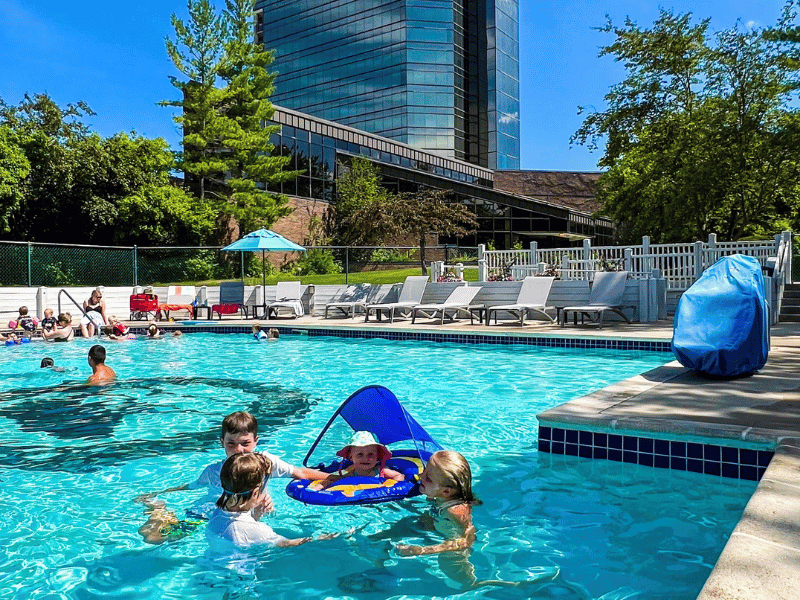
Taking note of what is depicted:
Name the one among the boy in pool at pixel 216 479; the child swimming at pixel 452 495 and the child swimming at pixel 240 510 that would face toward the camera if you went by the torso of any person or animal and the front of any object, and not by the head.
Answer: the boy in pool

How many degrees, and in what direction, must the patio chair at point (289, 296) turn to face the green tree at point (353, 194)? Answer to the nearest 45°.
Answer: approximately 135° to its right

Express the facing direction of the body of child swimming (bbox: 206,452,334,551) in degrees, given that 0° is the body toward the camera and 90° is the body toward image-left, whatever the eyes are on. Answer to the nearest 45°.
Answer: approximately 225°

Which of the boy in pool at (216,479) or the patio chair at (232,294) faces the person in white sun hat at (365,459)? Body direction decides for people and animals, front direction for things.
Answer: the patio chair

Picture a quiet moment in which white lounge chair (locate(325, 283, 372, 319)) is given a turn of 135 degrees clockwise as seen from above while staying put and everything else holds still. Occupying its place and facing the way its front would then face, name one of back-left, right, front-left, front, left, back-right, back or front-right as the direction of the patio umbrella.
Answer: left

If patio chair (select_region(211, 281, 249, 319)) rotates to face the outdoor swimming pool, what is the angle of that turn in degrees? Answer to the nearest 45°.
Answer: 0° — it already faces it

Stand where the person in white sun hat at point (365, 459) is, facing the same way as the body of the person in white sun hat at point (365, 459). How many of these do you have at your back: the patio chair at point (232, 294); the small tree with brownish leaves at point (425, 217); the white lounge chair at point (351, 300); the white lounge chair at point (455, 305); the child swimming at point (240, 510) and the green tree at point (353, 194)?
5

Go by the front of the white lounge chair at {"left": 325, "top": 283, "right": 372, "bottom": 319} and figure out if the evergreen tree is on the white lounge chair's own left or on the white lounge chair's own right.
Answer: on the white lounge chair's own right

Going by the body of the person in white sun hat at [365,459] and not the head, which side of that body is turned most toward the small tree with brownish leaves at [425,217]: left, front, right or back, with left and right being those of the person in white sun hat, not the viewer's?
back
